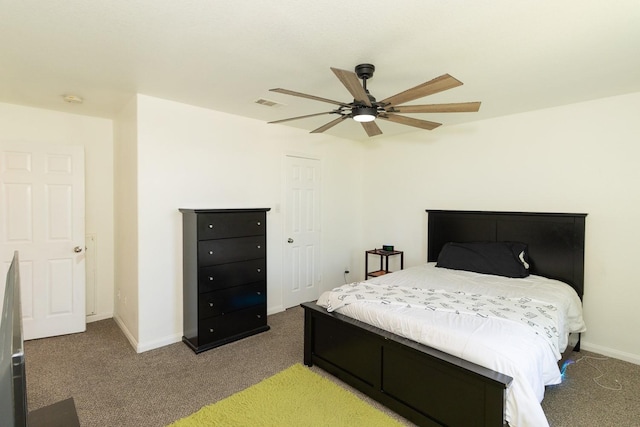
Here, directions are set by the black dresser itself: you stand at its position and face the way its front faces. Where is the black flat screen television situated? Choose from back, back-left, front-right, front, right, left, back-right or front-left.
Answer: front-right

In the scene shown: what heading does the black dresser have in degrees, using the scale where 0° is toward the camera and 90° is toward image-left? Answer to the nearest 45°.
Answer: approximately 315°

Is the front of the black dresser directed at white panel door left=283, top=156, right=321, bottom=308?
no

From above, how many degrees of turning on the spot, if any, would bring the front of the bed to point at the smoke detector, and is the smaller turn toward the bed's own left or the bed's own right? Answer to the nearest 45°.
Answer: approximately 45° to the bed's own right

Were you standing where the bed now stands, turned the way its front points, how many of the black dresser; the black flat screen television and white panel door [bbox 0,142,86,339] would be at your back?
0

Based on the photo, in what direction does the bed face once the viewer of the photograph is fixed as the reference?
facing the viewer and to the left of the viewer

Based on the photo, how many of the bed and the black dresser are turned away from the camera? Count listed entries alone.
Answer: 0

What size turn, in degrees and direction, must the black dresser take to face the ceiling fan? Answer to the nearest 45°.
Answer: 0° — it already faces it

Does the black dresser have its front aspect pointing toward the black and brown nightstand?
no

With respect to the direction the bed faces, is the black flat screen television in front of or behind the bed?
in front
